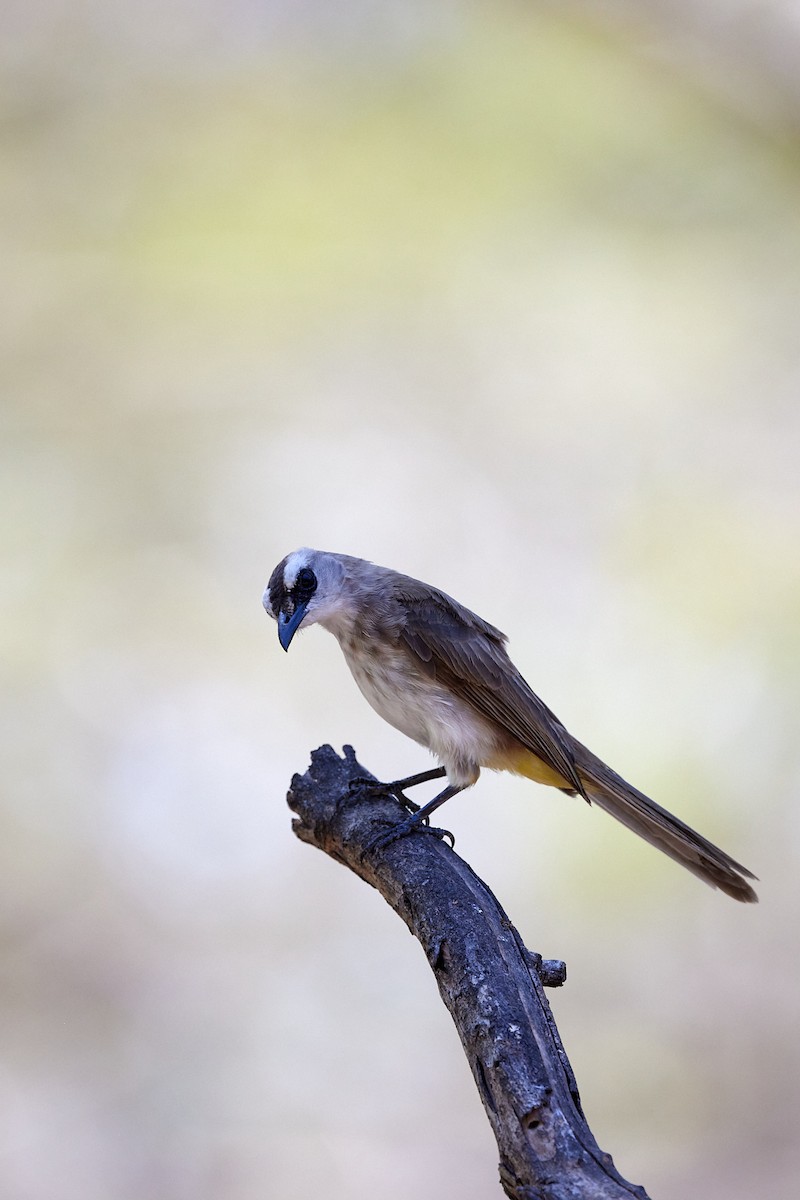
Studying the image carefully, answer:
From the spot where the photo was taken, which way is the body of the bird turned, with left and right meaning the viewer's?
facing to the left of the viewer
